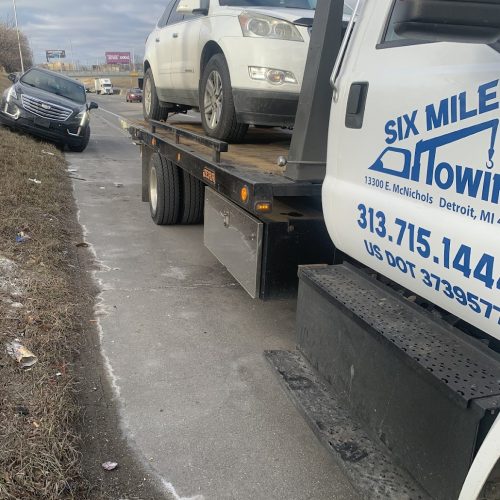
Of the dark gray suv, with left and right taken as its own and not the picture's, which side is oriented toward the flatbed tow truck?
front

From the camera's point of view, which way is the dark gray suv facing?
toward the camera

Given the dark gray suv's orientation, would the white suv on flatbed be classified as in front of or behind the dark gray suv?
in front

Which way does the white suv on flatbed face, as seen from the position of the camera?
facing the viewer and to the right of the viewer

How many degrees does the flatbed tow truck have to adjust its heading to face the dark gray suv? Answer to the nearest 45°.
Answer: approximately 180°

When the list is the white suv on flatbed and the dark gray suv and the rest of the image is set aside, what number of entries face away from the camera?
0
